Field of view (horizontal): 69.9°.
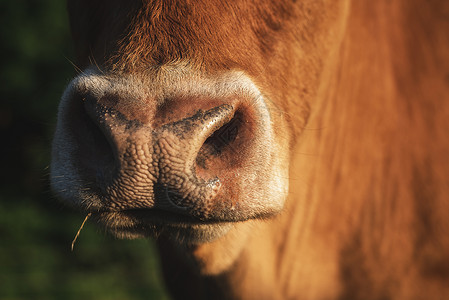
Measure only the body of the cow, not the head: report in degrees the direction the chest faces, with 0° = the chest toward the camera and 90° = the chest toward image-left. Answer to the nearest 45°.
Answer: approximately 45°
